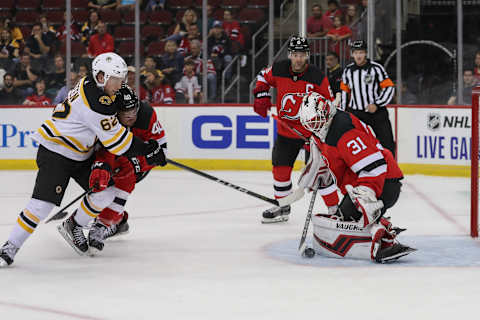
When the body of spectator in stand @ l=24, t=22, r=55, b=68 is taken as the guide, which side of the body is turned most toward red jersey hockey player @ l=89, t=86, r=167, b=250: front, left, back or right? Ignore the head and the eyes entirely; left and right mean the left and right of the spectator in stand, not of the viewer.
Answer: front

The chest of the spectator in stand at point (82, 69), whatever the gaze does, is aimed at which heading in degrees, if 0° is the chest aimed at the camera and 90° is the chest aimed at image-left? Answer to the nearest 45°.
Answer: approximately 0°
